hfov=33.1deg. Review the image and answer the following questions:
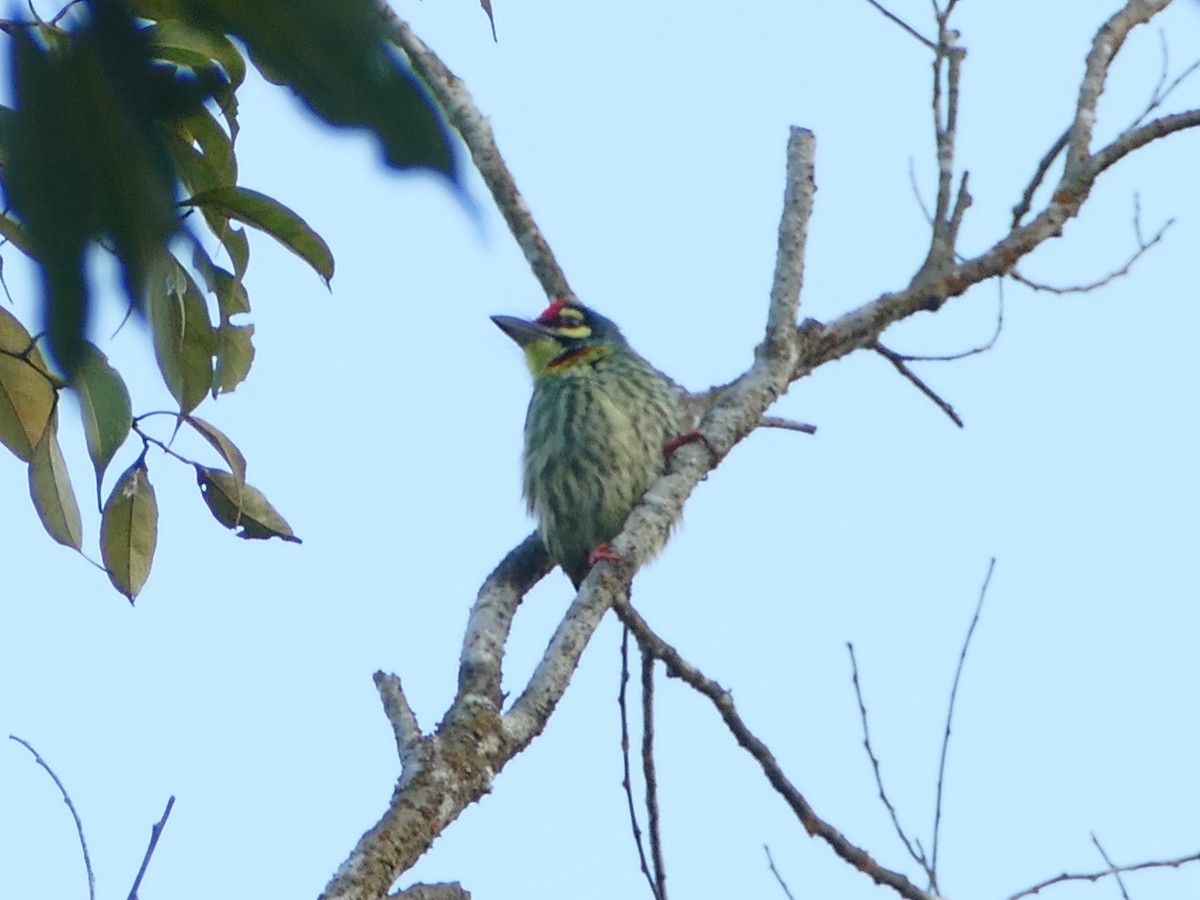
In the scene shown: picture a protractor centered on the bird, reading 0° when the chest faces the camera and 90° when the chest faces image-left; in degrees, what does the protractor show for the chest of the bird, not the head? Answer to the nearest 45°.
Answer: approximately 45°
